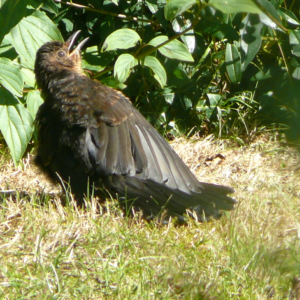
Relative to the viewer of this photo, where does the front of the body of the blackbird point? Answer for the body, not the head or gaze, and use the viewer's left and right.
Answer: facing away from the viewer and to the left of the viewer
